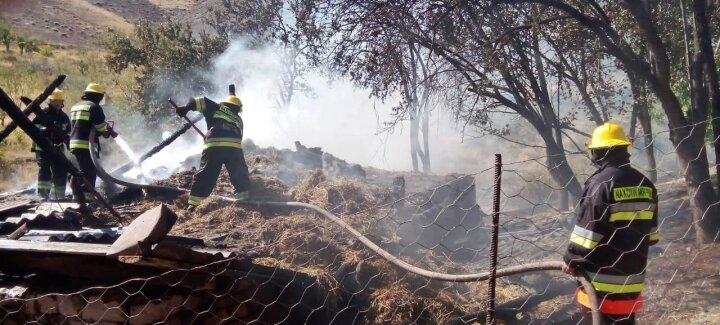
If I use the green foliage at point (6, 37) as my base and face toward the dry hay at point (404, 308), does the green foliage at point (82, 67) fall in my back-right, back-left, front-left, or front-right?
front-left

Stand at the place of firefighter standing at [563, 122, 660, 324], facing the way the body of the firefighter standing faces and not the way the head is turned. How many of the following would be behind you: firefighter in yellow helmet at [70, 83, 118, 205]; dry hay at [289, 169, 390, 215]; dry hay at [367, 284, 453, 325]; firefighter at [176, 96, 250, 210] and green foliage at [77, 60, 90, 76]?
0

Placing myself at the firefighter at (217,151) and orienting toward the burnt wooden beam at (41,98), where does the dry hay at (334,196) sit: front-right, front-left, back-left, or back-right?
back-left

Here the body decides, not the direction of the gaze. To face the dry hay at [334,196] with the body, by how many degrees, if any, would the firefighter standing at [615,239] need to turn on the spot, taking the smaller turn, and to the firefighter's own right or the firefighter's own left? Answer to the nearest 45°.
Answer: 0° — they already face it

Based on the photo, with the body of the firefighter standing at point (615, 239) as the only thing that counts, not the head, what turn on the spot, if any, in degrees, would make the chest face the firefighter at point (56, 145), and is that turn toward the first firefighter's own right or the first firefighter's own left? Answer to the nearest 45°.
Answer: approximately 45° to the first firefighter's own left

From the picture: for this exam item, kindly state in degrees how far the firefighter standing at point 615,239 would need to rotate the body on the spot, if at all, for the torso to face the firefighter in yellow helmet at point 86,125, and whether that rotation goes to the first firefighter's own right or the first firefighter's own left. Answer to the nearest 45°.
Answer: approximately 45° to the first firefighter's own left

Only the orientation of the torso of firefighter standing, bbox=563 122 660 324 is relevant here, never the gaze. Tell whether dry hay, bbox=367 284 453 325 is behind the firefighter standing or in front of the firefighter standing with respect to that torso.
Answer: in front

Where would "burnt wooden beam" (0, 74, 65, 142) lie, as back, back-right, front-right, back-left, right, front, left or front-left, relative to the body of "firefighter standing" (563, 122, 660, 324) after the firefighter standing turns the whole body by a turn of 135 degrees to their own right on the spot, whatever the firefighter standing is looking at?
back

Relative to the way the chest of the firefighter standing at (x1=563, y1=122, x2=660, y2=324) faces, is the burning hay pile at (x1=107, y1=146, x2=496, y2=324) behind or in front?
in front
